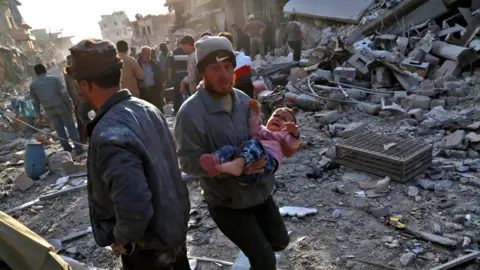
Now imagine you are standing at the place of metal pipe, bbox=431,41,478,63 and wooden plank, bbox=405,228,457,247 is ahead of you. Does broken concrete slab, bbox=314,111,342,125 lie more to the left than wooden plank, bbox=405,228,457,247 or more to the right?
right

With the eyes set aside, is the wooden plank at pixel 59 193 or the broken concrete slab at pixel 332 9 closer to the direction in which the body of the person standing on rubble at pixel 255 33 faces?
the broken concrete slab

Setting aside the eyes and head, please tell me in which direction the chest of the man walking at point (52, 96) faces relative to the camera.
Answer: away from the camera

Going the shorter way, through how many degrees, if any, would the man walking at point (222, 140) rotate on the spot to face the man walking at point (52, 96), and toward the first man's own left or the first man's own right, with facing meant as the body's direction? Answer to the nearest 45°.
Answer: approximately 180°

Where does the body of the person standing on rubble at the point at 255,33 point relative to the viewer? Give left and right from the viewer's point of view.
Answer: facing away from the viewer

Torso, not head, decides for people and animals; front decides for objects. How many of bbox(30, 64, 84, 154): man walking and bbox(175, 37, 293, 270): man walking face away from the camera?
1

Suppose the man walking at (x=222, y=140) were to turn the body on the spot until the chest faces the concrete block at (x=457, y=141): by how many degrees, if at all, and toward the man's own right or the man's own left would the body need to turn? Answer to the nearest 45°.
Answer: approximately 90° to the man's own left

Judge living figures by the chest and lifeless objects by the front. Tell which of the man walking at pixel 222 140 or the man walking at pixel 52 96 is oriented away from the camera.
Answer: the man walking at pixel 52 96
